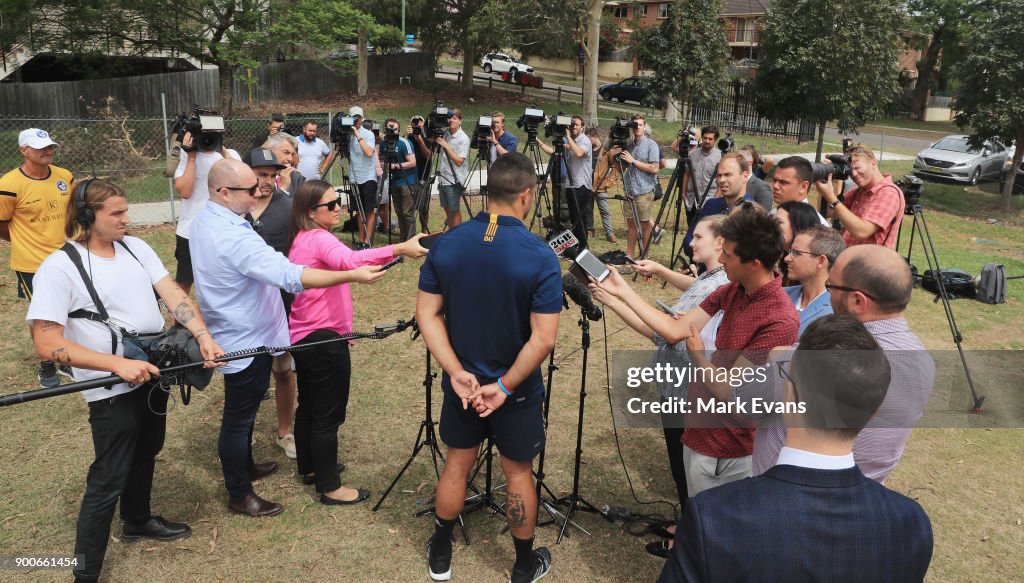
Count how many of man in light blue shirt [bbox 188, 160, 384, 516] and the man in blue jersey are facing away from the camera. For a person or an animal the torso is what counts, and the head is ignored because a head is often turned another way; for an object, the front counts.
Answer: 1

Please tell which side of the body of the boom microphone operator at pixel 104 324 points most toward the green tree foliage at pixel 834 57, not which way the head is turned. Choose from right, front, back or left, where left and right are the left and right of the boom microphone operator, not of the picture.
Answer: left

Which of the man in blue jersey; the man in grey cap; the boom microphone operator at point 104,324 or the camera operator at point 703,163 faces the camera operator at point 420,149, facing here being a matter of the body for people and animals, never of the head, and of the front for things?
the man in blue jersey

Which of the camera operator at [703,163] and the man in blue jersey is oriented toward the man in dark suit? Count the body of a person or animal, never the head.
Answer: the camera operator

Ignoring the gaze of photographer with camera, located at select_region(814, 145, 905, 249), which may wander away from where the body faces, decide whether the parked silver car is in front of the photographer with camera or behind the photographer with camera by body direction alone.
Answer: behind

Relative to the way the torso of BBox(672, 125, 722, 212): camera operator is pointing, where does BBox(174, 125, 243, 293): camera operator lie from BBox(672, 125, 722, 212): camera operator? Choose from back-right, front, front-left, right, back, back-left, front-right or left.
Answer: front-right

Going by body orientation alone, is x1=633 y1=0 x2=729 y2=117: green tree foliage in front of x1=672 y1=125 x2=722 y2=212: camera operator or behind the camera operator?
behind

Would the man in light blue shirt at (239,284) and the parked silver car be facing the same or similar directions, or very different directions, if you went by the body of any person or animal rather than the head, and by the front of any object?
very different directions

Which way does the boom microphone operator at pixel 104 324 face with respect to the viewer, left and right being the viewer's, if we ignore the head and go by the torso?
facing the viewer and to the right of the viewer

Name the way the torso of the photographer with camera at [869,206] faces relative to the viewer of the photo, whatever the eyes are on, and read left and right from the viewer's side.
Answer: facing the viewer and to the left of the viewer

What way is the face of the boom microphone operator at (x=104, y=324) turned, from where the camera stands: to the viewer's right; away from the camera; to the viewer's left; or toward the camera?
to the viewer's right

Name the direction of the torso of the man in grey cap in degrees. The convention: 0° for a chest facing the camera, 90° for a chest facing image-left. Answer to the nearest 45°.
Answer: approximately 315°

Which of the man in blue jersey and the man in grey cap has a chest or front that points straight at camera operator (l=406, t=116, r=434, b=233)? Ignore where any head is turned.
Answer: the man in blue jersey

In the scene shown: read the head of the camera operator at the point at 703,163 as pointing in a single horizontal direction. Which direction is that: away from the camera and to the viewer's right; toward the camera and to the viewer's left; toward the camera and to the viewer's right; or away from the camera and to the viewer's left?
toward the camera and to the viewer's left

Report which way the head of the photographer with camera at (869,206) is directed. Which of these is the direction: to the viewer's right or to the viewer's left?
to the viewer's left

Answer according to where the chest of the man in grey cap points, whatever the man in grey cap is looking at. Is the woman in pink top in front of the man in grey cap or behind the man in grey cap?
in front

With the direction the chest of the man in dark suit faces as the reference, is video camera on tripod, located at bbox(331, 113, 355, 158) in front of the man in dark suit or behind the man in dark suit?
in front
